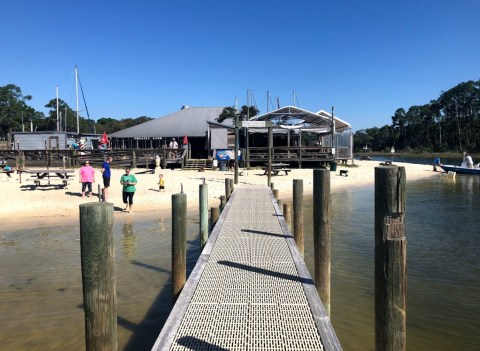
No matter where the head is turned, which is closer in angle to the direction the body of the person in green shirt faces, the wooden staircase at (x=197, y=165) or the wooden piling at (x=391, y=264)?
the wooden piling

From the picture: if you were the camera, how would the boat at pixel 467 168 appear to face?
facing to the left of the viewer

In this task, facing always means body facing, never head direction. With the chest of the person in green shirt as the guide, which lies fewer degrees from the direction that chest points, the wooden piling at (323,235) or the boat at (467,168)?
the wooden piling

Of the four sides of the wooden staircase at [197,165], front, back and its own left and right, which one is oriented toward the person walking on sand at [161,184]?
front

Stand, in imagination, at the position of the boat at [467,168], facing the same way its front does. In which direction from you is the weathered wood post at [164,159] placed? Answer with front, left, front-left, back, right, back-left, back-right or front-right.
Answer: front-left

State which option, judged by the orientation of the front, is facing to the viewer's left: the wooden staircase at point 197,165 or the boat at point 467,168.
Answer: the boat

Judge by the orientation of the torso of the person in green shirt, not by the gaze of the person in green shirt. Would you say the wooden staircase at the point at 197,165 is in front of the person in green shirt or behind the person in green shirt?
behind

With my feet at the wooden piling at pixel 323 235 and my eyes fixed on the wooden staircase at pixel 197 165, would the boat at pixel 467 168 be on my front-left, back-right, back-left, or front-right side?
front-right

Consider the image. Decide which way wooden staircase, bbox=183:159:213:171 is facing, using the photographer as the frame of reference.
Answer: facing the viewer

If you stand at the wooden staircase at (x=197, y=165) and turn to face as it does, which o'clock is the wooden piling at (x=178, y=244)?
The wooden piling is roughly at 12 o'clock from the wooden staircase.

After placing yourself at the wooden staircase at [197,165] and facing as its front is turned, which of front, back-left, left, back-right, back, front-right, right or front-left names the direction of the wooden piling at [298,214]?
front

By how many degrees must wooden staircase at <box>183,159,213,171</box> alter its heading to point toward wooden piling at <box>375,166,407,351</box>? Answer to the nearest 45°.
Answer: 0° — it already faces it

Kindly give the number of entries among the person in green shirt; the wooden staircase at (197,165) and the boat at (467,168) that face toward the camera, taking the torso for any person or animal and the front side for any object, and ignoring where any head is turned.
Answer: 2

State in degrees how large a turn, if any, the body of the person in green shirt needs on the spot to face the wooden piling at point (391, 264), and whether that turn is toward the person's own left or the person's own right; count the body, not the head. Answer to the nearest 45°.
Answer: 0° — they already face it

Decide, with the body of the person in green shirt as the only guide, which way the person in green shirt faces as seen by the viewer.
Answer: toward the camera
